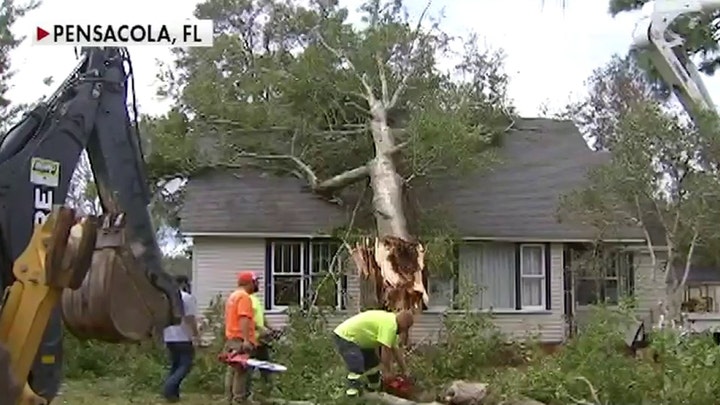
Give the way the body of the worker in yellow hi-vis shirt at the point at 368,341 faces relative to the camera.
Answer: to the viewer's right

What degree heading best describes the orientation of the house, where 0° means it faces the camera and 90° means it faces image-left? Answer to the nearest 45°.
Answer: approximately 0°

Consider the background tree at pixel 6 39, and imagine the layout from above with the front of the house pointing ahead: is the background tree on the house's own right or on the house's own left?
on the house's own right

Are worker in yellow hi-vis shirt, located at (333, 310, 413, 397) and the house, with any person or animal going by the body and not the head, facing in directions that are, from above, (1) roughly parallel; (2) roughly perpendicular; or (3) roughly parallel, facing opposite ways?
roughly perpendicular

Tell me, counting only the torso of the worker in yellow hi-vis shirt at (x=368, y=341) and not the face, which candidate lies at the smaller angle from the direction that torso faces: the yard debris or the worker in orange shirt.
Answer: the yard debris

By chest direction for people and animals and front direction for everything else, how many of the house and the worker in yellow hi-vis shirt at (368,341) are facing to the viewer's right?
1

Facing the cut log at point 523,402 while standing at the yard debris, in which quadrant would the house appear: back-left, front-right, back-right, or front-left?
back-left

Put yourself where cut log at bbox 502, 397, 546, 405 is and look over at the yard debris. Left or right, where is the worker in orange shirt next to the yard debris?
left

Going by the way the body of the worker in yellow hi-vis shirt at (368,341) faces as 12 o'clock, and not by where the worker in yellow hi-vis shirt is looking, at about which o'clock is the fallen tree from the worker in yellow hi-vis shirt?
The fallen tree is roughly at 9 o'clock from the worker in yellow hi-vis shirt.

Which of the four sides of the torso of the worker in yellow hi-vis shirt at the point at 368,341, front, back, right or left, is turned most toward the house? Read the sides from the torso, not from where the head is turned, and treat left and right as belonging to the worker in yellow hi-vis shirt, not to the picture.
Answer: left
